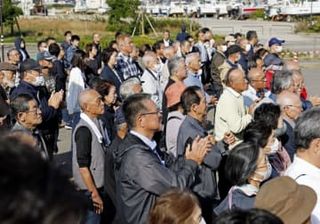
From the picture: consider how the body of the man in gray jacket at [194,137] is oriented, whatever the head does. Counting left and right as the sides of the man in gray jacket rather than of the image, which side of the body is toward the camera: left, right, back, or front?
right

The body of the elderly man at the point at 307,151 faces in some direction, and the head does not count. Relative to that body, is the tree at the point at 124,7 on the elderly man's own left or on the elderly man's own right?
on the elderly man's own left

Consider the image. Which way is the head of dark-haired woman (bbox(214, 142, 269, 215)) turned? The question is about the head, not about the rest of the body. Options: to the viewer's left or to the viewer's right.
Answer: to the viewer's right

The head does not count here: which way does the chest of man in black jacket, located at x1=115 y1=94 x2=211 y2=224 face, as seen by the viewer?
to the viewer's right

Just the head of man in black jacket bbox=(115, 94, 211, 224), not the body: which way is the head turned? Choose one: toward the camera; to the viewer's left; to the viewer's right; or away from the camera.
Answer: to the viewer's right

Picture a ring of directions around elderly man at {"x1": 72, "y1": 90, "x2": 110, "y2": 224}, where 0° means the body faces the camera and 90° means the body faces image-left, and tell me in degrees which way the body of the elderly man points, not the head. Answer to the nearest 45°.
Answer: approximately 270°

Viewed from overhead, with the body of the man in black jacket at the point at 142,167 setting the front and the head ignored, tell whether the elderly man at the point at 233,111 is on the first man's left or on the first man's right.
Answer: on the first man's left
